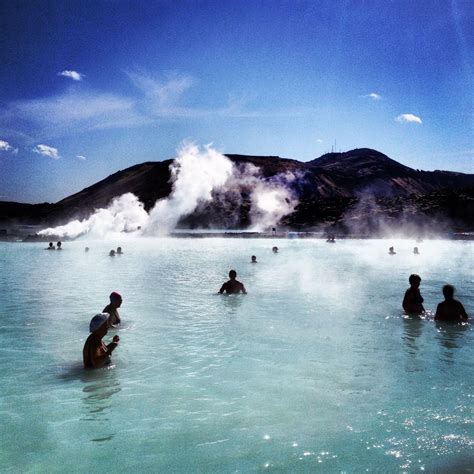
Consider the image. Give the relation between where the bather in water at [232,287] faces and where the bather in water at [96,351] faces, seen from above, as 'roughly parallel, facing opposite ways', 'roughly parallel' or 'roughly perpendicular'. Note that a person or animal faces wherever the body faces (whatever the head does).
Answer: roughly perpendicular

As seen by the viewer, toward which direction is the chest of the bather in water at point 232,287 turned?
away from the camera

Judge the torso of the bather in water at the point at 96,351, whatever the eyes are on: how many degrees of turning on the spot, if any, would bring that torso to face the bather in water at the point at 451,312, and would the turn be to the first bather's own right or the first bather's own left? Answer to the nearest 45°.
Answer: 0° — they already face them

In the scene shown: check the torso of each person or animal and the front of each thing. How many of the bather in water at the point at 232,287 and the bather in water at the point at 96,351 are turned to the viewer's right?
1

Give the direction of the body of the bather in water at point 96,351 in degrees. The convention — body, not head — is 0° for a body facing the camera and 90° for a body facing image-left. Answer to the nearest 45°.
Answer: approximately 270°

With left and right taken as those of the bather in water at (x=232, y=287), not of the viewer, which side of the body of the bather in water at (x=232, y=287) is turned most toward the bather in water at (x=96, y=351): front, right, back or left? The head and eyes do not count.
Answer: back

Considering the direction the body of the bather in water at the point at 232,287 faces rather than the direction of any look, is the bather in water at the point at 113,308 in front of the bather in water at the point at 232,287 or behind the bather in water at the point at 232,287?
behind

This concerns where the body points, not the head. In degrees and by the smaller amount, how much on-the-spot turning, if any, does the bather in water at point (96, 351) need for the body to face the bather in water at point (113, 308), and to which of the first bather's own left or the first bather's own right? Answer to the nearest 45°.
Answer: approximately 90° to the first bather's own left

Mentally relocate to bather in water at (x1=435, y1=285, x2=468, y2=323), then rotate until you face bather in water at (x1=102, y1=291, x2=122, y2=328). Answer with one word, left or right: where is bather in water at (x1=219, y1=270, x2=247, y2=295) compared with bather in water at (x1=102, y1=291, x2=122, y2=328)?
right

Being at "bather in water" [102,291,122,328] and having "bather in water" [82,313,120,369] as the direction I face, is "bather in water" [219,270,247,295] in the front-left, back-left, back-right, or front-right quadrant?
back-left

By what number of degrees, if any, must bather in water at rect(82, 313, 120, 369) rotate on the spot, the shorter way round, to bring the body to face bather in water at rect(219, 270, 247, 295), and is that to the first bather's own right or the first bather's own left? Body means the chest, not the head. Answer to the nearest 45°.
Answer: approximately 45° to the first bather's own left
